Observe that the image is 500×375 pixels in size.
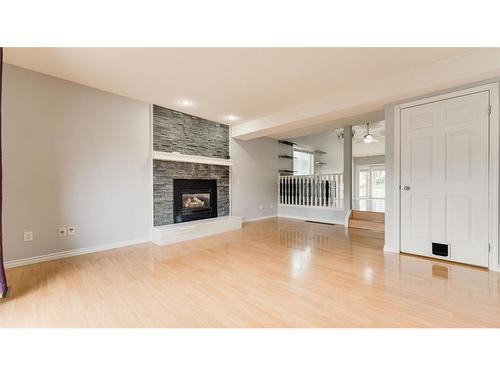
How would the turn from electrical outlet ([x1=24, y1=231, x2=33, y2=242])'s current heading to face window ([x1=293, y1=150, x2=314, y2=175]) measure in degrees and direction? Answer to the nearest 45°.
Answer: approximately 90° to its left

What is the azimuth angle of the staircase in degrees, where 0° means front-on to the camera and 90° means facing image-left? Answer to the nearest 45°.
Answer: approximately 0°

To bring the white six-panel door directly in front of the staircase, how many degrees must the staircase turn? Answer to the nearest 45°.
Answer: approximately 45° to its left

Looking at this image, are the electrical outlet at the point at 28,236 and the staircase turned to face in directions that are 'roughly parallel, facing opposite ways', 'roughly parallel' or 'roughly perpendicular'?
roughly perpendicular

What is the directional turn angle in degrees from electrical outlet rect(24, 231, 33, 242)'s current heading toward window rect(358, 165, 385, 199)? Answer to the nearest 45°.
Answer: approximately 90° to its left

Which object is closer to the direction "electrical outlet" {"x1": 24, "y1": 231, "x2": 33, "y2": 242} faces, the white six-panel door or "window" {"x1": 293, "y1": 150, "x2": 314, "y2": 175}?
the white six-panel door
